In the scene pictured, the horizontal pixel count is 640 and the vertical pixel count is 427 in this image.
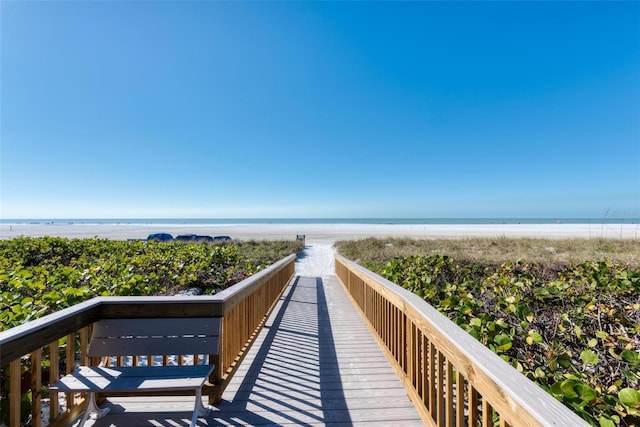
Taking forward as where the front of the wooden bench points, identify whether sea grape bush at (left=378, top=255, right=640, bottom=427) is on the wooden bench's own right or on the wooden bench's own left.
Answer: on the wooden bench's own left

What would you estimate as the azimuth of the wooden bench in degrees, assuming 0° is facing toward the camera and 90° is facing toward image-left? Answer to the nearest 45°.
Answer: approximately 45°
